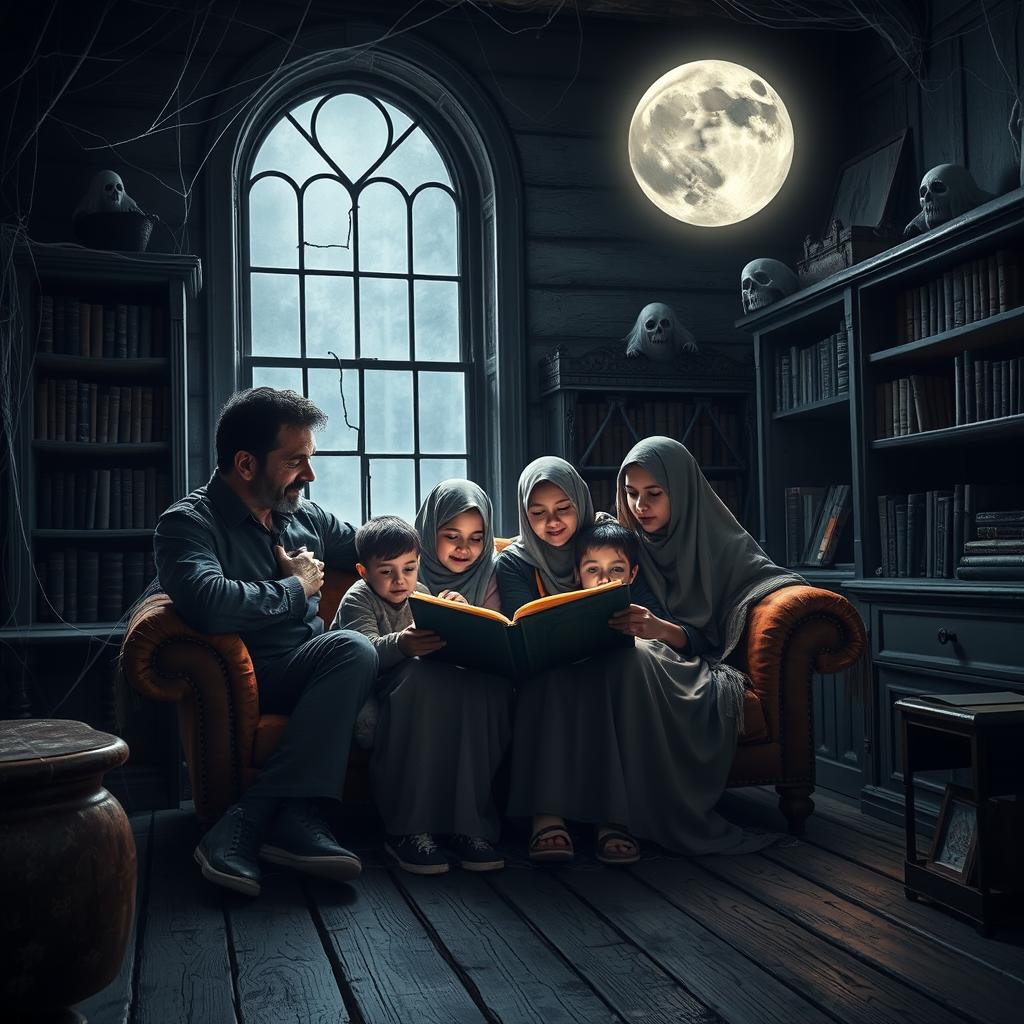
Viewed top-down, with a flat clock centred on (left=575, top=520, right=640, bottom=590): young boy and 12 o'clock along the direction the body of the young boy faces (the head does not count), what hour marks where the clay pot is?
The clay pot is roughly at 1 o'clock from the young boy.

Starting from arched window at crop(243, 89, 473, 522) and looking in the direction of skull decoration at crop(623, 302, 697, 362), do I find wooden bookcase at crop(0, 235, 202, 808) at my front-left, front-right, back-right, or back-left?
back-right

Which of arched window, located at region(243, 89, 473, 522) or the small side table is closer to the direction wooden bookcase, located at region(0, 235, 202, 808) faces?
the small side table

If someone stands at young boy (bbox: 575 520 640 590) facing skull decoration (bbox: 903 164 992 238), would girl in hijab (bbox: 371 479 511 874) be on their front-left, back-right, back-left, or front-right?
back-right

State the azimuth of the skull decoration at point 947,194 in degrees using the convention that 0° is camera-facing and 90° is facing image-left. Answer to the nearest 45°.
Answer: approximately 45°

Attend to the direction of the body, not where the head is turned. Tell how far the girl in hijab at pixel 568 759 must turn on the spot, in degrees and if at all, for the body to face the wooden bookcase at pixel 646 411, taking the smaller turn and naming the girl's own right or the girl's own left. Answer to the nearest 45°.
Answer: approximately 180°

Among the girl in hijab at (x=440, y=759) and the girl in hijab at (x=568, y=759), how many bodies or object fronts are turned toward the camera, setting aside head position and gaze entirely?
2

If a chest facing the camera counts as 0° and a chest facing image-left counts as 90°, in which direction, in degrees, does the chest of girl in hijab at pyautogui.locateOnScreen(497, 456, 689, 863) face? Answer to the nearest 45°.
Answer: approximately 0°
